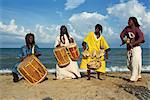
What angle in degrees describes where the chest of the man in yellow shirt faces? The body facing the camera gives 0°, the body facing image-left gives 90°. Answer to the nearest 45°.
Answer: approximately 0°

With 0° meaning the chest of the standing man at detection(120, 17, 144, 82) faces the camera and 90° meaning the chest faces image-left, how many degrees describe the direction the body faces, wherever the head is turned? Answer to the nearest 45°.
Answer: approximately 45°
